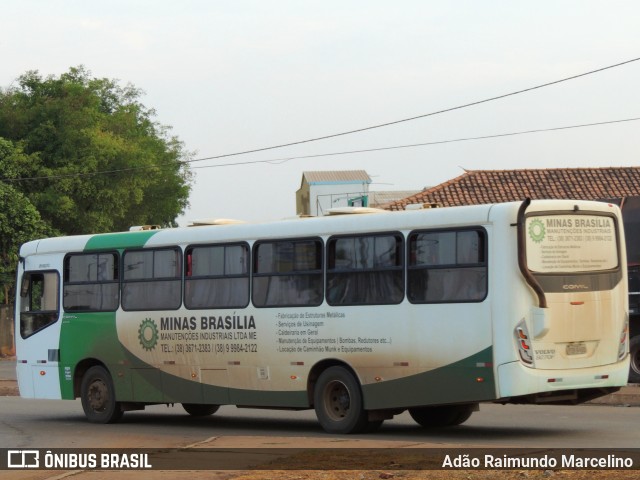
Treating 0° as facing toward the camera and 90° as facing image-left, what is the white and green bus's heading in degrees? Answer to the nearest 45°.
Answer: approximately 135°
